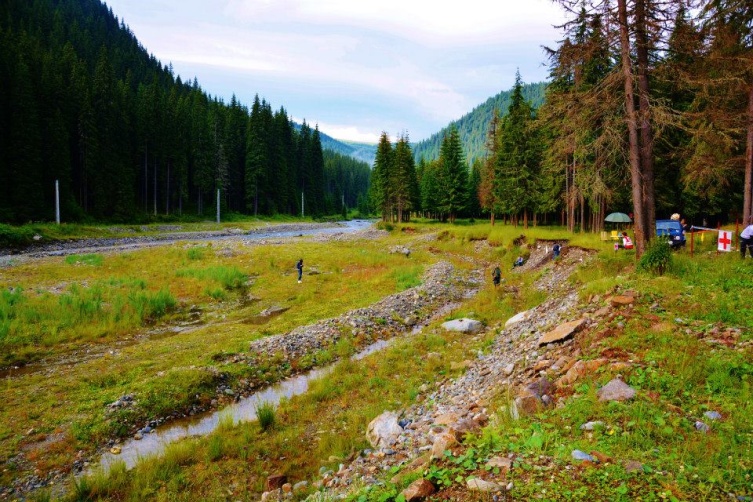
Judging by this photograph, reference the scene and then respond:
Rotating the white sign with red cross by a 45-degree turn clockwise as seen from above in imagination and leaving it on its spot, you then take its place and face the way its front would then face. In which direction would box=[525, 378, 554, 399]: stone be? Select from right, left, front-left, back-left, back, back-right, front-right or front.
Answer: front-left

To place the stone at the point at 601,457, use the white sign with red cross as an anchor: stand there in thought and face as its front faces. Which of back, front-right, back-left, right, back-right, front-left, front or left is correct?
front

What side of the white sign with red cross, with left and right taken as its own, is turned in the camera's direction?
front

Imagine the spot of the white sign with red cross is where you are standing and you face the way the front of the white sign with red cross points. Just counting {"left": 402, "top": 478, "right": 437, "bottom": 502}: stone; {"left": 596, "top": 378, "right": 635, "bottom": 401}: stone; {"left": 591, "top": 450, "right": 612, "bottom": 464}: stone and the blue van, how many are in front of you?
3

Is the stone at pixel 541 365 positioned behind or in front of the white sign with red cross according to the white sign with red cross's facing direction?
in front

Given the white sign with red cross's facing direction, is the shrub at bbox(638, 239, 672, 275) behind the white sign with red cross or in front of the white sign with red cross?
in front

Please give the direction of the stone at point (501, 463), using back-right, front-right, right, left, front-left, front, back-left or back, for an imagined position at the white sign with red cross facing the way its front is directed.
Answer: front

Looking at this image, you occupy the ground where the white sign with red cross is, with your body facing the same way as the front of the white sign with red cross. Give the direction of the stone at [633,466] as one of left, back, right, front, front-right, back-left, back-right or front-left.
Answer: front

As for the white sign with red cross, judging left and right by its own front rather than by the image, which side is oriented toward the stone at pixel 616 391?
front

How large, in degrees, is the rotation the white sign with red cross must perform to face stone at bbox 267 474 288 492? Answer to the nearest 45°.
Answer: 0° — it already faces it

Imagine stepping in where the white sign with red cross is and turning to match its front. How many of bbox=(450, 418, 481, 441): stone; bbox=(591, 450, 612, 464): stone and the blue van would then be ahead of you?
2

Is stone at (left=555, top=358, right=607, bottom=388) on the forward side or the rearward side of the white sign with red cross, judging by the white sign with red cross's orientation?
on the forward side

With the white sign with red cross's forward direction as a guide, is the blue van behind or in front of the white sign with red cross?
behind
